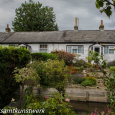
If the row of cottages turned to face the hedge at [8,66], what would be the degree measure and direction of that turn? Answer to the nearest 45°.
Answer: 0° — it already faces it

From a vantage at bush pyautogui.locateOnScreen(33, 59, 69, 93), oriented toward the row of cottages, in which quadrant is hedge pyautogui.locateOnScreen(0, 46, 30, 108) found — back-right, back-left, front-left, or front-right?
back-left

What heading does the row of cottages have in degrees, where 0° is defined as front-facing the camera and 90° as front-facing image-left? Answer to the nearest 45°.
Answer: approximately 0°

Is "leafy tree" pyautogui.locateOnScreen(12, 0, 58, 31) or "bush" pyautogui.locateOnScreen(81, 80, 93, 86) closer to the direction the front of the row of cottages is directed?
the bush

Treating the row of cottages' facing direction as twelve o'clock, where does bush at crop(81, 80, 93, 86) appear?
The bush is roughly at 12 o'clock from the row of cottages.

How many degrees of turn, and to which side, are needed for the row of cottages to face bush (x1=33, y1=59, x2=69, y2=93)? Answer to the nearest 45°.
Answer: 0° — it already faces it

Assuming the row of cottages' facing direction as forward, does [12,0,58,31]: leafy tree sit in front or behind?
behind
